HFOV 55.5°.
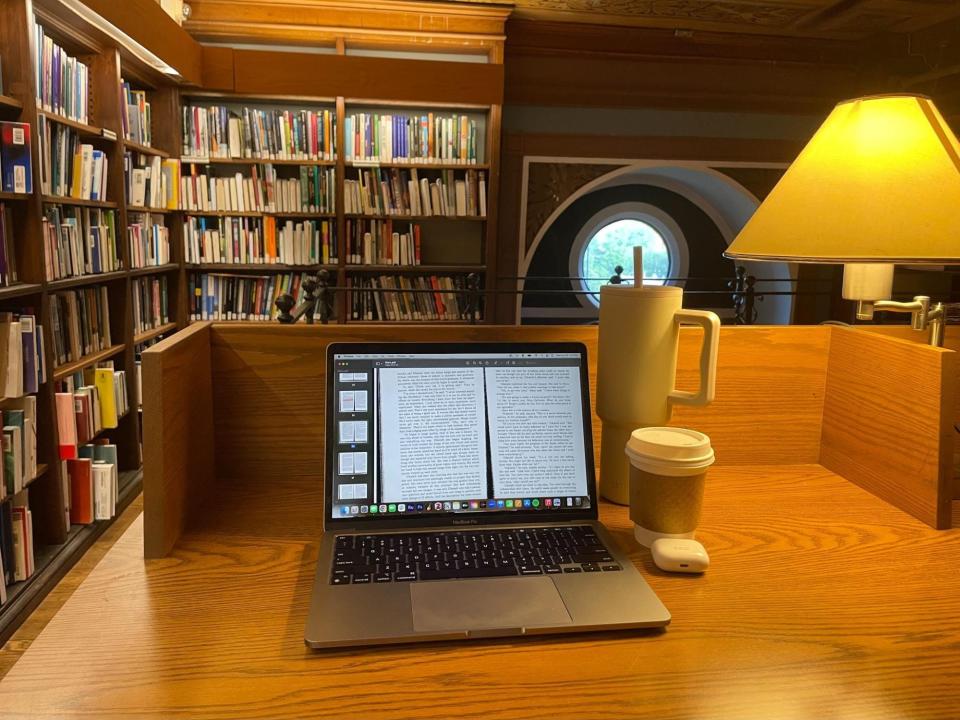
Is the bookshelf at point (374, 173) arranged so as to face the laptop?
yes

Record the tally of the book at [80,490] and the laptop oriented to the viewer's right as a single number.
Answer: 1

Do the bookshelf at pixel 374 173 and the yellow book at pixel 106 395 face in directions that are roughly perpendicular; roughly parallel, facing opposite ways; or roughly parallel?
roughly perpendicular

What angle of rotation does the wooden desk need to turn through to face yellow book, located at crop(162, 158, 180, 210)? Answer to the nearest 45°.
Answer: approximately 135° to its right

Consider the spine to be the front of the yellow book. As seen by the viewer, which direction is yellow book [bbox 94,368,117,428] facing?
to the viewer's right

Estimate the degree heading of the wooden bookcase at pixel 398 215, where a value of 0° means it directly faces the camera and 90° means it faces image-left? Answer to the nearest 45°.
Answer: approximately 0°

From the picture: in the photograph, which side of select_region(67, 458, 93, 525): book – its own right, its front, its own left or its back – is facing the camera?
right

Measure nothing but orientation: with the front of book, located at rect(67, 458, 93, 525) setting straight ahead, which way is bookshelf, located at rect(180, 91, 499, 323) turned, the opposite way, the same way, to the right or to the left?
to the right
